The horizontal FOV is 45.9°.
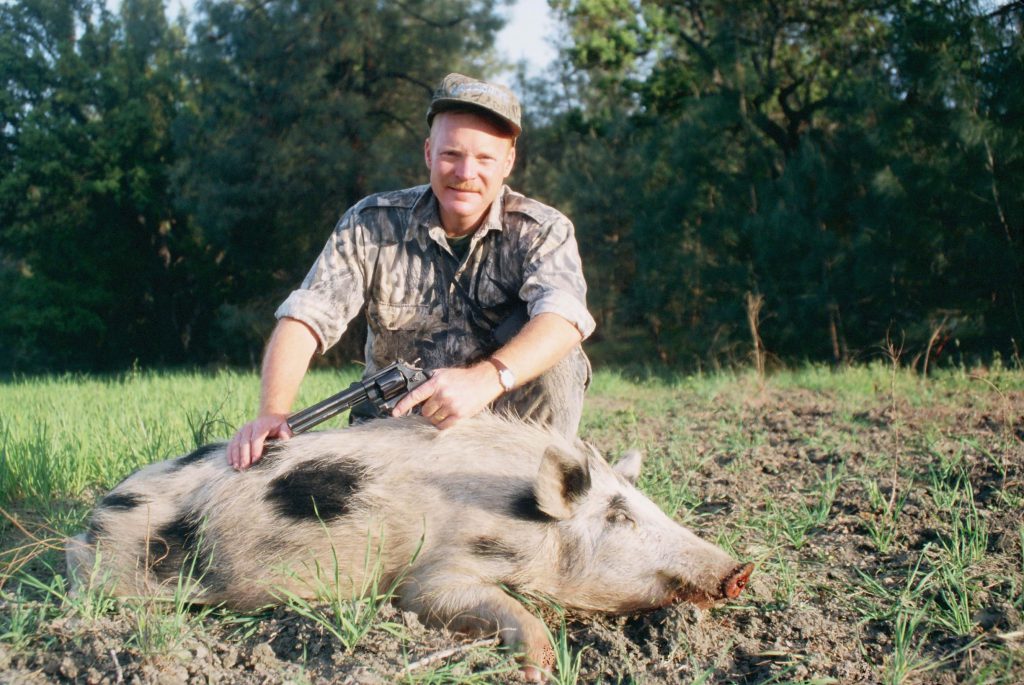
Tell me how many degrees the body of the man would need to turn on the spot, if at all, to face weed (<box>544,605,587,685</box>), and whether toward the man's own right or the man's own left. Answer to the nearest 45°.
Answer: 0° — they already face it

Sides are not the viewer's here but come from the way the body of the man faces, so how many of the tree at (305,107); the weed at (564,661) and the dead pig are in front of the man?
2

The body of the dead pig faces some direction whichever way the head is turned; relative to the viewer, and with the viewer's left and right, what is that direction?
facing to the right of the viewer

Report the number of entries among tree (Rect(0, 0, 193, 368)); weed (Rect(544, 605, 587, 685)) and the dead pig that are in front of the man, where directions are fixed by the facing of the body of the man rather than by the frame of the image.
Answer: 2

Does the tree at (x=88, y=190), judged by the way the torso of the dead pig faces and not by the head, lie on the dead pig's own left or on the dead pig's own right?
on the dead pig's own left

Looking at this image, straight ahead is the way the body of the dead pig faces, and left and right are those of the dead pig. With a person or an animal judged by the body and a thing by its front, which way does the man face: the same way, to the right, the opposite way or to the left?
to the right

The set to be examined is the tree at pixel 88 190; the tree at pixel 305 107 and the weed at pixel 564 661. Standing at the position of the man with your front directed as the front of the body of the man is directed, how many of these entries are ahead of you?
1

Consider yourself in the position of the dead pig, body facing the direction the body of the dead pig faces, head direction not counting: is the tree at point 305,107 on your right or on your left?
on your left

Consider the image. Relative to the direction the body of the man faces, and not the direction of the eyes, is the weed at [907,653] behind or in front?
in front

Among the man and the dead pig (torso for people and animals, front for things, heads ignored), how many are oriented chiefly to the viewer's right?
1

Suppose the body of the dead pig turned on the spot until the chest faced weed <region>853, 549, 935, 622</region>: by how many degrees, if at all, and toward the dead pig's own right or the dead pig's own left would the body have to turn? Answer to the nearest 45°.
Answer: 0° — it already faces it

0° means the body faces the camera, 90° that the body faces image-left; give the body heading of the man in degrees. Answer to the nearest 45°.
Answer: approximately 0°
